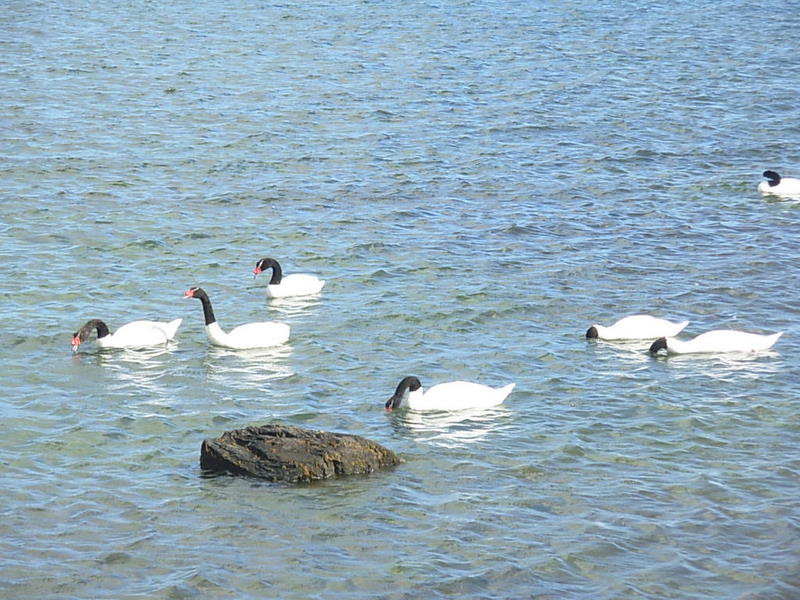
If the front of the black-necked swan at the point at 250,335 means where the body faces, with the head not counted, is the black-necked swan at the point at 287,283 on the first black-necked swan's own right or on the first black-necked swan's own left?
on the first black-necked swan's own right

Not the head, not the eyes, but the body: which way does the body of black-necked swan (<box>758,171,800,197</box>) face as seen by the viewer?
to the viewer's left

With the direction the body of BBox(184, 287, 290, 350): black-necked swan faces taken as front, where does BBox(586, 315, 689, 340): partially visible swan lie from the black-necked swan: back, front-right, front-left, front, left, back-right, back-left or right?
back

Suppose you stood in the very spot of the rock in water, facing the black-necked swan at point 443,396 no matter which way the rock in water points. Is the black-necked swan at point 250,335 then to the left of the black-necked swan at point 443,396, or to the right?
left

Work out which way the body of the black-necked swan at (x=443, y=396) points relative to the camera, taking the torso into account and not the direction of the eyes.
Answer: to the viewer's left

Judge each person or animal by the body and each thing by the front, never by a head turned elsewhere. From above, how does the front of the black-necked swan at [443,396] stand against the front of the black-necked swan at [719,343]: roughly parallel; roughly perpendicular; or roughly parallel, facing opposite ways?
roughly parallel

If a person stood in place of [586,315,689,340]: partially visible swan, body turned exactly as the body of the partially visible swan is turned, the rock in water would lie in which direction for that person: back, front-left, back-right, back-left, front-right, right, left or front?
front-left

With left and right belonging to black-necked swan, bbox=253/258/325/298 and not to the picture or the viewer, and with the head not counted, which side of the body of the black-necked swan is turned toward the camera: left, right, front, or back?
left

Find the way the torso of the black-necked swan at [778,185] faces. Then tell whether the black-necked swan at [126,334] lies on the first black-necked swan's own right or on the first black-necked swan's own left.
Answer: on the first black-necked swan's own left

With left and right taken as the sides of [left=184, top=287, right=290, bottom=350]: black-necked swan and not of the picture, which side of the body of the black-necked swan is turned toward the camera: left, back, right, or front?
left

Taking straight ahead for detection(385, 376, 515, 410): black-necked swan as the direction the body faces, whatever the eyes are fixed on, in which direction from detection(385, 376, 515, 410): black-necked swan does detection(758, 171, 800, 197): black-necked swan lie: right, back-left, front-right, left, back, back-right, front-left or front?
back-right

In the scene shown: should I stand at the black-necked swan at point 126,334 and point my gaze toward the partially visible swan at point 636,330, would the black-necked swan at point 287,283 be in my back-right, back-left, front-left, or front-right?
front-left

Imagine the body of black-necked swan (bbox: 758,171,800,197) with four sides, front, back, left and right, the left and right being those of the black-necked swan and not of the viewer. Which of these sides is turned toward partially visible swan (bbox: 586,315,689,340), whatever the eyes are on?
left

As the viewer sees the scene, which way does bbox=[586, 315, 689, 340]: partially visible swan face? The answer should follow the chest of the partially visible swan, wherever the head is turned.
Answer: to the viewer's left

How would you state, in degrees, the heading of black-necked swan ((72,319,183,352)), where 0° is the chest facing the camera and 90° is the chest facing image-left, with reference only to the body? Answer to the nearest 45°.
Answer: approximately 90°

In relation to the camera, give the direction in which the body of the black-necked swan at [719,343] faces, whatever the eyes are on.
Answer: to the viewer's left

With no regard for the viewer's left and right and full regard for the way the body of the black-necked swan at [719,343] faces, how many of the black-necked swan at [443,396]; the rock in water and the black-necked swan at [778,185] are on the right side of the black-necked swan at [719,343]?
1

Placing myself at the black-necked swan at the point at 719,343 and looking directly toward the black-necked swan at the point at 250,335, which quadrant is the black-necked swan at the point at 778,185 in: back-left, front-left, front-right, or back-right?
back-right
